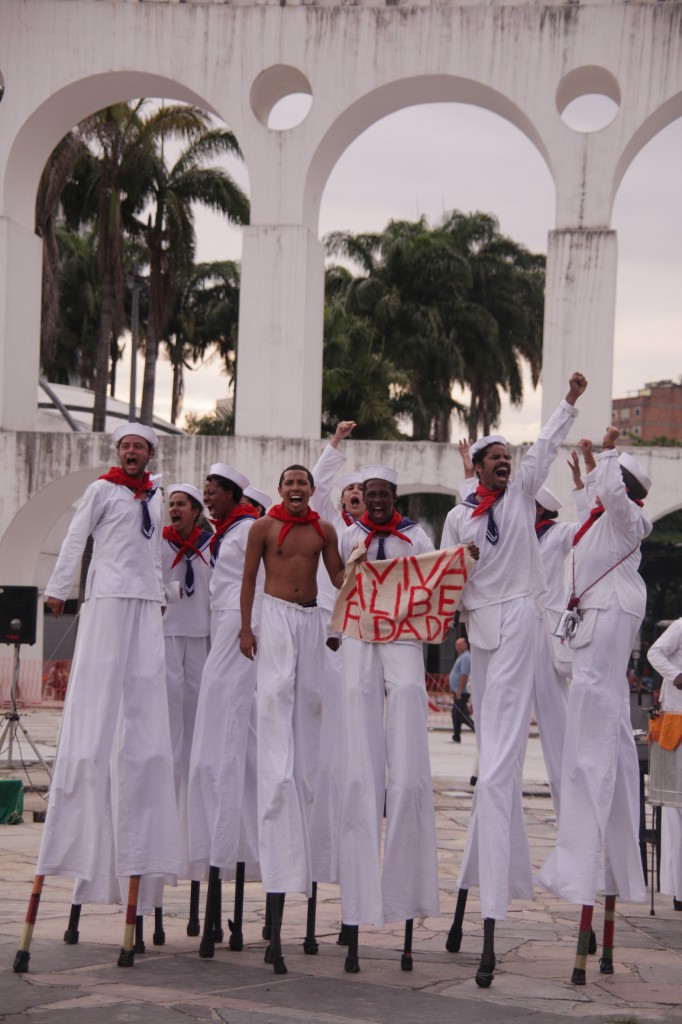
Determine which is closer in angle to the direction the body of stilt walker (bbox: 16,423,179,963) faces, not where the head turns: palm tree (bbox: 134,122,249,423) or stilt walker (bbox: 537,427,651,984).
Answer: the stilt walker

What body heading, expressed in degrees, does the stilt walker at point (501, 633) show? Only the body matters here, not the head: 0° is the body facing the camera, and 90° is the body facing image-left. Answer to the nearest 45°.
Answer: approximately 45°

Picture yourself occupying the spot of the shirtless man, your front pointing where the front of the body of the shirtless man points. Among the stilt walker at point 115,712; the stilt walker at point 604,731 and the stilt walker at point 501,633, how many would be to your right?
1
